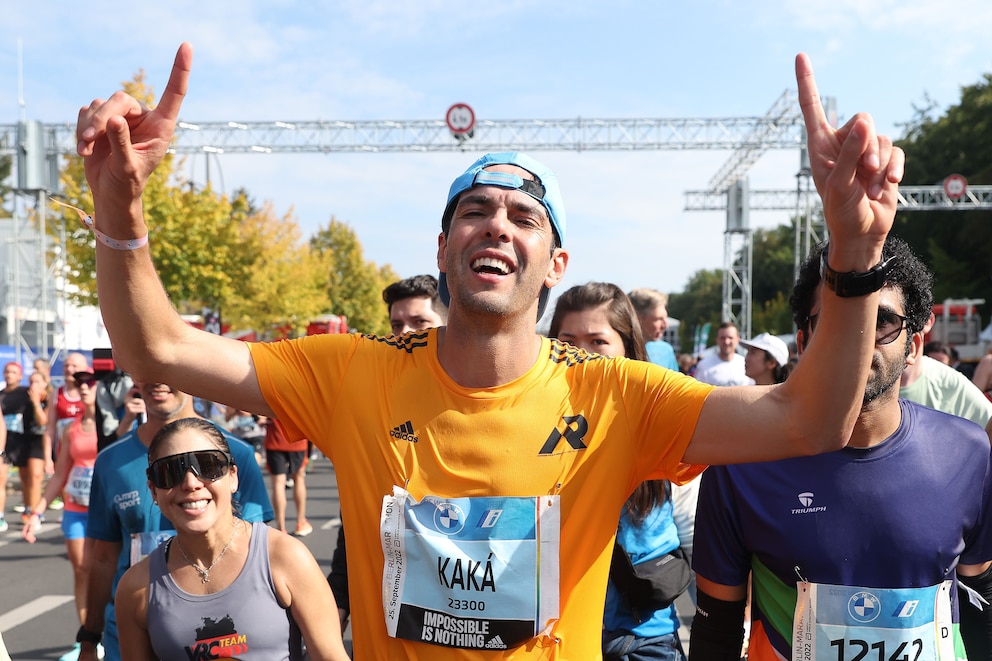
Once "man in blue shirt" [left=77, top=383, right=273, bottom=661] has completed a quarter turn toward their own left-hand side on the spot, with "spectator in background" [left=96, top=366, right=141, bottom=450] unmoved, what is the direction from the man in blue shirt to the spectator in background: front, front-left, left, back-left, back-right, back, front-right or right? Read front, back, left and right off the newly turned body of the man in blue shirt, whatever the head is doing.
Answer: left

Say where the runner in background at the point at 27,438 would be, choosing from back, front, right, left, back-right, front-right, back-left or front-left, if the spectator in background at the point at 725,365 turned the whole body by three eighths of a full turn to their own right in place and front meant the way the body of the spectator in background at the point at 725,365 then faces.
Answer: front-left

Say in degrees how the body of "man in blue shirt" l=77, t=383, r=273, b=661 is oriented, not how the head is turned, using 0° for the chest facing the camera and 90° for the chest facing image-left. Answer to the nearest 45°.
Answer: approximately 0°

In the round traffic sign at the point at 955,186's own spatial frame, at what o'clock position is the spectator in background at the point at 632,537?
The spectator in background is roughly at 12 o'clock from the round traffic sign.

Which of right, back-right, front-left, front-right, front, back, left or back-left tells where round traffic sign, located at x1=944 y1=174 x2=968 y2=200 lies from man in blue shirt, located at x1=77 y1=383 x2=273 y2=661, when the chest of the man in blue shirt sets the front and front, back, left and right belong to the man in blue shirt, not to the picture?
back-left

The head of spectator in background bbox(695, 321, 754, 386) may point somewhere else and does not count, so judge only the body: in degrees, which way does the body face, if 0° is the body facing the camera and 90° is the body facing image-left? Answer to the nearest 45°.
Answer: approximately 0°

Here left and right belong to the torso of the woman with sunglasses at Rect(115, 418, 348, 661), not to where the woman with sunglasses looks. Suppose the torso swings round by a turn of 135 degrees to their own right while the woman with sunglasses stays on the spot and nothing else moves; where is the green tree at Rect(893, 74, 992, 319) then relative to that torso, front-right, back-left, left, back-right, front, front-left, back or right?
right

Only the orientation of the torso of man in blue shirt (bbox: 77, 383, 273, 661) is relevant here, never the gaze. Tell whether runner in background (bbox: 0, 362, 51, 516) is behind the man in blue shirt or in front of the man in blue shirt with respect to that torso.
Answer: behind
